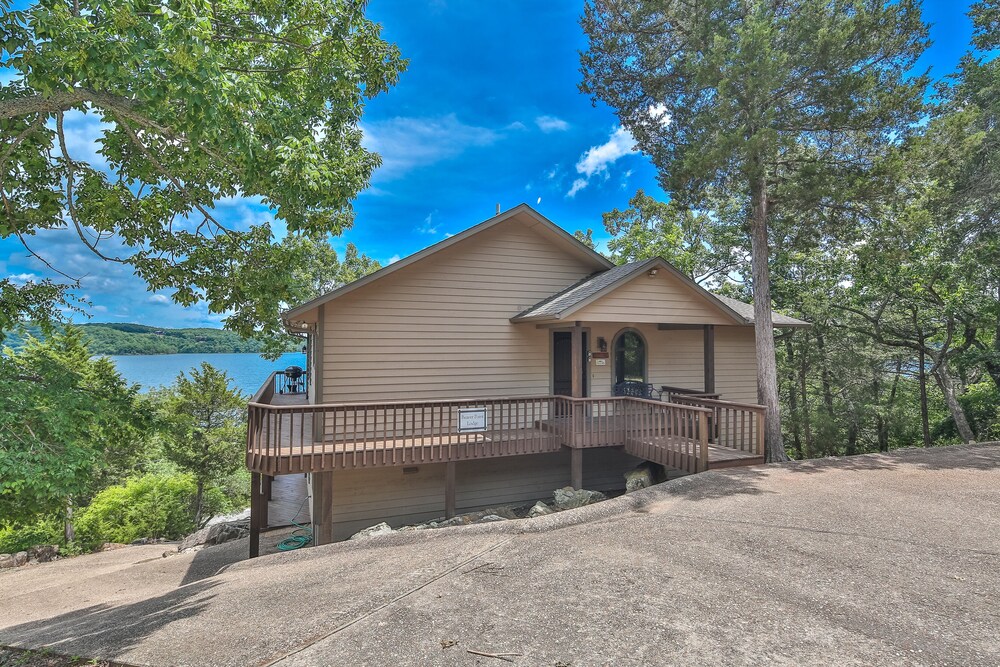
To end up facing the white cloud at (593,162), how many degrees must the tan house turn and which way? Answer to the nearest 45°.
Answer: approximately 180°

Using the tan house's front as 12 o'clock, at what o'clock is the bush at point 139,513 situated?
The bush is roughly at 4 o'clock from the tan house.

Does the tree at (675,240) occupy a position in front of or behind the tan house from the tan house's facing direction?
behind

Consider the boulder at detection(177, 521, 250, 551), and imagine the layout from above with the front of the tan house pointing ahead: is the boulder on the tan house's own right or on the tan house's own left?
on the tan house's own right

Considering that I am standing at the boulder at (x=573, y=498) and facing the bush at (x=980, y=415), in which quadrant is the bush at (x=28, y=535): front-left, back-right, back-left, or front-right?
back-left

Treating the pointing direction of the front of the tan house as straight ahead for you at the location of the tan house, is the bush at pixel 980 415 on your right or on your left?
on your left

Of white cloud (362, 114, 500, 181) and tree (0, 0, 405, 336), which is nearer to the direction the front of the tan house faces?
the tree

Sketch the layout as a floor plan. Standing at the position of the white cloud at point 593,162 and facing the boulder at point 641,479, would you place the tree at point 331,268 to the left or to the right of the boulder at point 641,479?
right

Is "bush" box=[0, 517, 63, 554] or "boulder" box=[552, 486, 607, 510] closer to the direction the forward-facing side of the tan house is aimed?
the boulder

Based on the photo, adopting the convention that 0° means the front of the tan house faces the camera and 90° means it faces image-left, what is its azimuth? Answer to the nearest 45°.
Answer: approximately 0°
